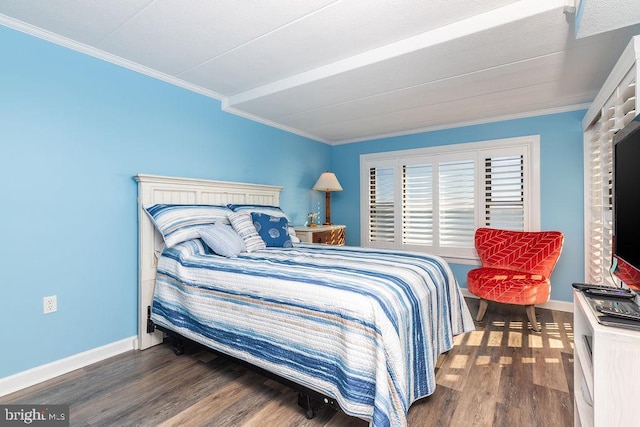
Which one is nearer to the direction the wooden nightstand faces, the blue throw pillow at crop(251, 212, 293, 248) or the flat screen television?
the flat screen television

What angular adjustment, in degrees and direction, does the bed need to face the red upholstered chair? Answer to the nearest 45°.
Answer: approximately 90° to its left

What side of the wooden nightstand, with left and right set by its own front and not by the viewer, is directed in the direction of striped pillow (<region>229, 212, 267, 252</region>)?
right

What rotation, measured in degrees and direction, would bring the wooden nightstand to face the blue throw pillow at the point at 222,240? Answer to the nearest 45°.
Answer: approximately 90° to its right

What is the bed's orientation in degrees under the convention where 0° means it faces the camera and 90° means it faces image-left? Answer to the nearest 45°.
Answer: approximately 315°

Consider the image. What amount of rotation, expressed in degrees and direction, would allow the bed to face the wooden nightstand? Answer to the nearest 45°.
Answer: approximately 135° to its left
